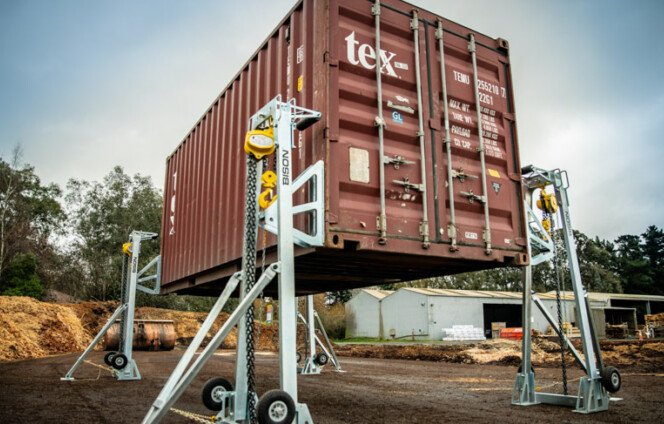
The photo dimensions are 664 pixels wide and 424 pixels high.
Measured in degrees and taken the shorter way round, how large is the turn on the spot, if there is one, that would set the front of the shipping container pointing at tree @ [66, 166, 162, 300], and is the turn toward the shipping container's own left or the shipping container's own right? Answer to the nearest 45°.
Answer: approximately 180°

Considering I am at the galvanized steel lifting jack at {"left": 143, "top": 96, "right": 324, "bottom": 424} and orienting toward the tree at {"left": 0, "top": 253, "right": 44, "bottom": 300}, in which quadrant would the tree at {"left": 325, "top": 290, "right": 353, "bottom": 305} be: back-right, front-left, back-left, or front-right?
front-right

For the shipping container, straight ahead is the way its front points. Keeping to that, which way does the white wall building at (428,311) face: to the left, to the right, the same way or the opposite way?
the same way

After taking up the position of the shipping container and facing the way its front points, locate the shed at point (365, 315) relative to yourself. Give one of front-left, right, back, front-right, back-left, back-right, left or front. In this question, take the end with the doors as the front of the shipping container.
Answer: back-left

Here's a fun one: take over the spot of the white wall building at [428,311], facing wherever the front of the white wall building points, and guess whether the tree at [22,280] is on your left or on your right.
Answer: on your right

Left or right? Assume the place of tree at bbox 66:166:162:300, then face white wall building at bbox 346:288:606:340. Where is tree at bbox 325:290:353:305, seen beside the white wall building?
left

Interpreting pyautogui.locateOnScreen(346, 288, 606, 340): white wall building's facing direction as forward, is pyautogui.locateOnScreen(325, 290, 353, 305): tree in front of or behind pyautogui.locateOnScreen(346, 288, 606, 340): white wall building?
behind

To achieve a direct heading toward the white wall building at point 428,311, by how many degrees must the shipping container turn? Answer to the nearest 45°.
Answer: approximately 135° to its left

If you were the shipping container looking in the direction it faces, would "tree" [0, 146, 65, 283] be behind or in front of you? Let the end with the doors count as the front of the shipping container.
behind

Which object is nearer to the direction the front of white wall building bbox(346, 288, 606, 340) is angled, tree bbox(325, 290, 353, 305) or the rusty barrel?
the rusty barrel

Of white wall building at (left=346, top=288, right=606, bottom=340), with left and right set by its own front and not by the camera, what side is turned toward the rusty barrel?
right

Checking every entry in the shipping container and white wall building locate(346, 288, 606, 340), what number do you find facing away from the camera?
0

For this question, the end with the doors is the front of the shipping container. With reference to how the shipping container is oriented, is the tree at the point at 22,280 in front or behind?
behind

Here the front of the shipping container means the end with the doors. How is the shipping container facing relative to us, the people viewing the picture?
facing the viewer and to the right of the viewer
